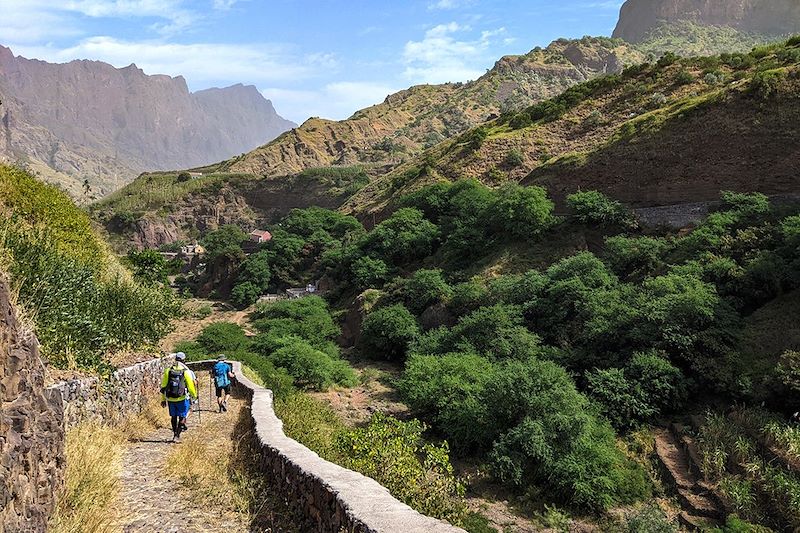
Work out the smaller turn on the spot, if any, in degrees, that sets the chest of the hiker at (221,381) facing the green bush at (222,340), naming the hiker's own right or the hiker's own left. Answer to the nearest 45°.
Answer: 0° — they already face it

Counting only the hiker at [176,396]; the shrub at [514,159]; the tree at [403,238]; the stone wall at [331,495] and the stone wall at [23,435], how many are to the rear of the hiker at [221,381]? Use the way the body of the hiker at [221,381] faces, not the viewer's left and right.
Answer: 3

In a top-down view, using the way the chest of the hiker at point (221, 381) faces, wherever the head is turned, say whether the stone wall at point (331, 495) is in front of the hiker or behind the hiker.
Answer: behind

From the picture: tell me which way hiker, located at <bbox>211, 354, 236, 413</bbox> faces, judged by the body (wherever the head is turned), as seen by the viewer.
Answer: away from the camera
